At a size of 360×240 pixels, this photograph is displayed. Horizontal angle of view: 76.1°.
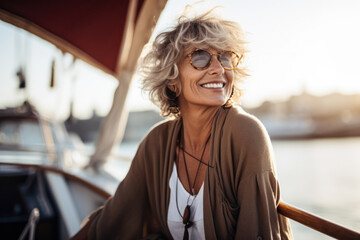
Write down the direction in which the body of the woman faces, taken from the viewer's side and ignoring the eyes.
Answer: toward the camera
